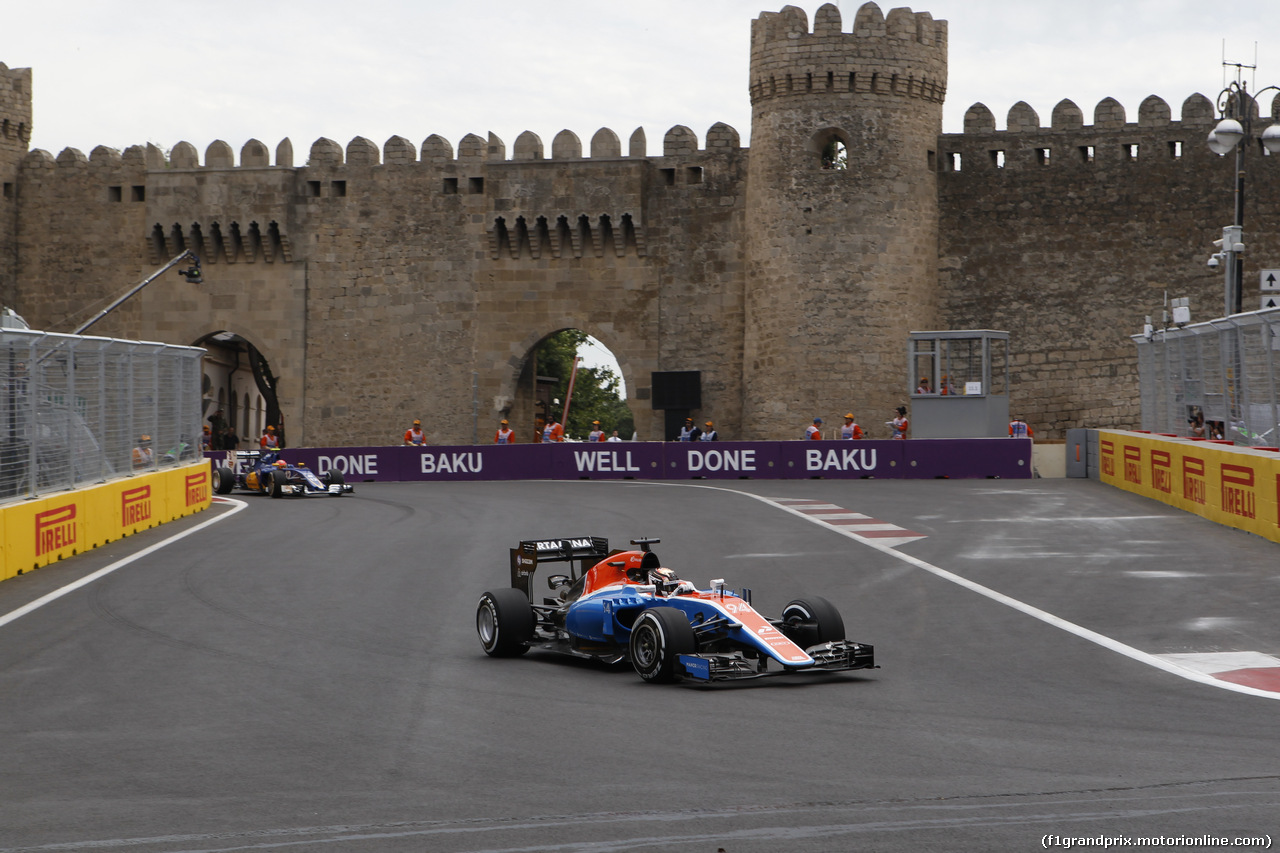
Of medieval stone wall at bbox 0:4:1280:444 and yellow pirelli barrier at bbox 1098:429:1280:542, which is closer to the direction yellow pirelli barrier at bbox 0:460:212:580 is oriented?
the yellow pirelli barrier

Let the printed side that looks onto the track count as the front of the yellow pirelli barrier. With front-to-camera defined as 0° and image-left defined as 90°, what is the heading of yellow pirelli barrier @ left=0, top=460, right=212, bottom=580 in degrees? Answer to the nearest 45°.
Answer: approximately 315°

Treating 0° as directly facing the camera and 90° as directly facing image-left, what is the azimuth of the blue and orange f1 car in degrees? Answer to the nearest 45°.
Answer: approximately 315°

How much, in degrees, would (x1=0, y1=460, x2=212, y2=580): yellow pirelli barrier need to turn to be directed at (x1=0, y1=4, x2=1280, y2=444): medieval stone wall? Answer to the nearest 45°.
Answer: approximately 90° to its left

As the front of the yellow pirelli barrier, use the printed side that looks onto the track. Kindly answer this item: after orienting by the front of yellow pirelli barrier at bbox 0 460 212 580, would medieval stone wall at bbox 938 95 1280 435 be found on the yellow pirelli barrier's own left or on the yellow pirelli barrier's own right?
on the yellow pirelli barrier's own left

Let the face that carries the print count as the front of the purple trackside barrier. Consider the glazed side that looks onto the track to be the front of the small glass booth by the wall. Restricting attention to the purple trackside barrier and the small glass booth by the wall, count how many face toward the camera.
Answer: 2

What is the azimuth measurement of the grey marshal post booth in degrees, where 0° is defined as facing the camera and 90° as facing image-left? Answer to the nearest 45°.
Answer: approximately 0°

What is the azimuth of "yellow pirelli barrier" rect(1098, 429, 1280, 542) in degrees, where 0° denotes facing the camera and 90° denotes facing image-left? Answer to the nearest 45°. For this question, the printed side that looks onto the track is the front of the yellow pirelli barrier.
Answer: approximately 45°
